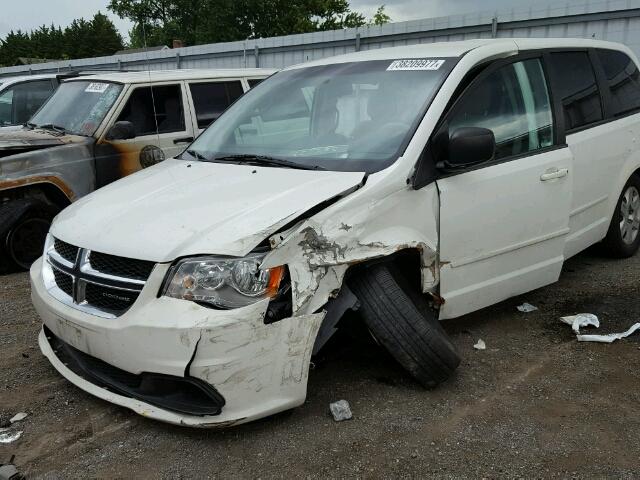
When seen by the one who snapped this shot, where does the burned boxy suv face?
facing the viewer and to the left of the viewer

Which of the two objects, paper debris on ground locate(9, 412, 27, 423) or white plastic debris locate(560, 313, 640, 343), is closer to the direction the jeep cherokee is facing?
the paper debris on ground

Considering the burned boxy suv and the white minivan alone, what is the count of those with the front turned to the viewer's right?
0

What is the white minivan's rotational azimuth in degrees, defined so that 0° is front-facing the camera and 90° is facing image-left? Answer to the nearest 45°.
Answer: approximately 45°

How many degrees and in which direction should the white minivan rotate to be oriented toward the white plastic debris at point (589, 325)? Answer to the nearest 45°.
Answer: approximately 135° to its left

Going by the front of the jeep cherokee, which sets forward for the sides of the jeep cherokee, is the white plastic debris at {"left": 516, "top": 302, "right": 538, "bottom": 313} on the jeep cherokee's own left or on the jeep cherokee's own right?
on the jeep cherokee's own left

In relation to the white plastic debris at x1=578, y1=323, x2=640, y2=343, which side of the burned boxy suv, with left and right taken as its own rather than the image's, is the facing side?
left

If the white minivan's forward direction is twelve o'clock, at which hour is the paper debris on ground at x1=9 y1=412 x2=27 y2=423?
The paper debris on ground is roughly at 1 o'clock from the white minivan.
